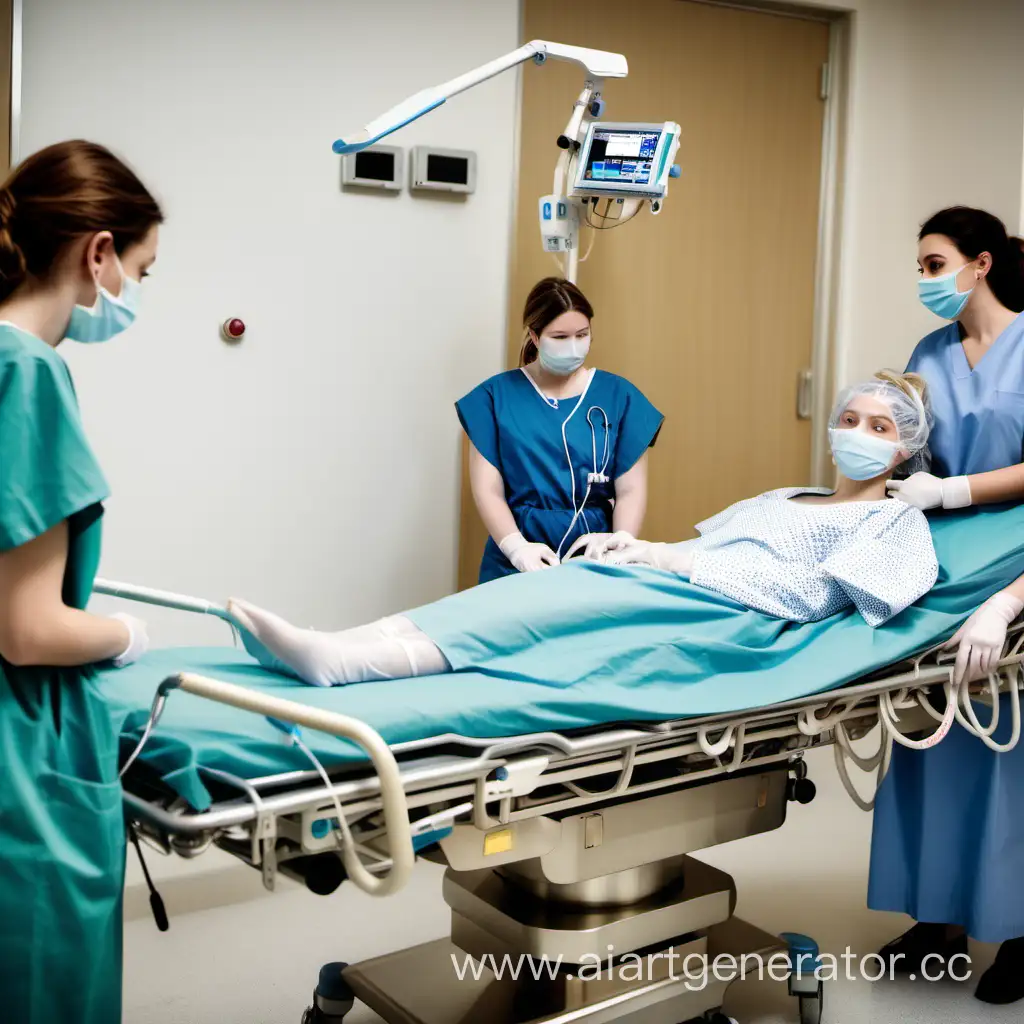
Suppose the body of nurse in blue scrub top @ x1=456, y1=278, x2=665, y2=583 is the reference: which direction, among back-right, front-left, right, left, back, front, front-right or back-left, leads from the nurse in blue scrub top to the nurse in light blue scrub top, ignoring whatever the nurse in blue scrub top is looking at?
front-left

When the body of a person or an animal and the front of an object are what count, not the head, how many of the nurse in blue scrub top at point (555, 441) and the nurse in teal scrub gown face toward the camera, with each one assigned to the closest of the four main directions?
1

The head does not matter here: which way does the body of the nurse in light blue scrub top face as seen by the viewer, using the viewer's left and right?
facing the viewer and to the left of the viewer

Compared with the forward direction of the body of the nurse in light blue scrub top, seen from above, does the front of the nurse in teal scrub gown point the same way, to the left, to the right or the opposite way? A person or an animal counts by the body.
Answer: the opposite way

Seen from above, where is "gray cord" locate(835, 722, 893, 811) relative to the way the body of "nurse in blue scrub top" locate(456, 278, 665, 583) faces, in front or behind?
in front

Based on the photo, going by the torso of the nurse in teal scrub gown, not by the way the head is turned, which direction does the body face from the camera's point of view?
to the viewer's right

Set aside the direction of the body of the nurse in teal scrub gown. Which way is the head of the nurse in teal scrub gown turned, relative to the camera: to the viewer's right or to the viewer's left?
to the viewer's right

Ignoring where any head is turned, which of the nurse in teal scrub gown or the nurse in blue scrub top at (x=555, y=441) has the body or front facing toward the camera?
the nurse in blue scrub top

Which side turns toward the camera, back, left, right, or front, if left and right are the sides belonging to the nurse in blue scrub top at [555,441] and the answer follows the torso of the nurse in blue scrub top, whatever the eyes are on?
front
